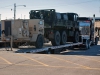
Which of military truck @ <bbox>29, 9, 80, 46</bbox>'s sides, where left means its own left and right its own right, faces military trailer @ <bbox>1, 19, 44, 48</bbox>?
back

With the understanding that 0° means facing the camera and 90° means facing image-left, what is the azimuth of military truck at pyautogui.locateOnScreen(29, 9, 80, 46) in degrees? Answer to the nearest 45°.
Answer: approximately 225°

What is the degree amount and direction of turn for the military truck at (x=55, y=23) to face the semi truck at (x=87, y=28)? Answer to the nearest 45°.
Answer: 0° — it already faces it
